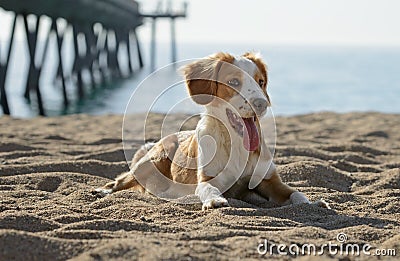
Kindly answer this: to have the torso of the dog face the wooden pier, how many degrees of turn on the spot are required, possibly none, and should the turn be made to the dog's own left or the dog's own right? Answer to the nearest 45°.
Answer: approximately 135° to the dog's own left

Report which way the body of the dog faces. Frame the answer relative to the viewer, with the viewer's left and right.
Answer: facing the viewer and to the right of the viewer
